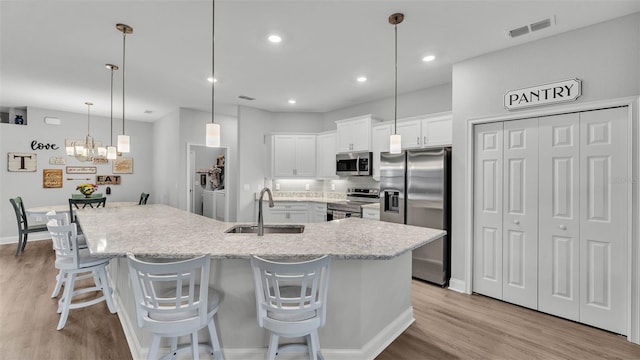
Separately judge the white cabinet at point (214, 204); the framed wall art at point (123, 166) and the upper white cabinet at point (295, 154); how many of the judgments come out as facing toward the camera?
3

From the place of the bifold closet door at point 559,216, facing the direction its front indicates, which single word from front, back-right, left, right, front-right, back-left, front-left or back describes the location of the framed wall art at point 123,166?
front-right

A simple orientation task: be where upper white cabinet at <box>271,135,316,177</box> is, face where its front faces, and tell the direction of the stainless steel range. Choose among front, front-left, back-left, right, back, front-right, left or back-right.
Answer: front-left

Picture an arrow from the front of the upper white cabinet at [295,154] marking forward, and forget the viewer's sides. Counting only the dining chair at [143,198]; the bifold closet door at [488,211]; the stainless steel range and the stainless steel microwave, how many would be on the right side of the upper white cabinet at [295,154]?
1

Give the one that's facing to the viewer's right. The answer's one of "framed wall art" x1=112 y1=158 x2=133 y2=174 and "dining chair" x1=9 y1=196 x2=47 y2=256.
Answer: the dining chair

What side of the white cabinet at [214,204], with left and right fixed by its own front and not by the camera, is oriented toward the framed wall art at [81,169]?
right

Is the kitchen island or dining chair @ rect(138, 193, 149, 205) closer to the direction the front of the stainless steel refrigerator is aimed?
the kitchen island

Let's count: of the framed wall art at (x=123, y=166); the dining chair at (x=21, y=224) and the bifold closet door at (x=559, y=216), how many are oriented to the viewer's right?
1

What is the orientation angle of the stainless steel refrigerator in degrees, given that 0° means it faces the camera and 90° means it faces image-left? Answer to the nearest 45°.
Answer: approximately 45°

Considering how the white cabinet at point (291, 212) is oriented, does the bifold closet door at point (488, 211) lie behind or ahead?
ahead

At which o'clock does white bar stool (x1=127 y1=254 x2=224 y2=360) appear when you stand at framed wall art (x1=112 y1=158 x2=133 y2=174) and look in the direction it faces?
The white bar stool is roughly at 12 o'clock from the framed wall art.

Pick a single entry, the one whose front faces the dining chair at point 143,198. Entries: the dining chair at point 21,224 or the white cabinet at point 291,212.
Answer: the dining chair at point 21,224

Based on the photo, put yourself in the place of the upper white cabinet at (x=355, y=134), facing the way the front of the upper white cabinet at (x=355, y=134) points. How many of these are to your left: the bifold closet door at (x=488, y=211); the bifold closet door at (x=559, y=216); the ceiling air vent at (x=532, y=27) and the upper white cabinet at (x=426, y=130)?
4

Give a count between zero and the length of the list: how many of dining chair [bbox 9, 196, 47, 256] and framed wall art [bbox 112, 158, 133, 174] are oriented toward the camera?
1

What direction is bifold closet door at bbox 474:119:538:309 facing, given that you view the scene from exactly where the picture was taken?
facing the viewer and to the left of the viewer
